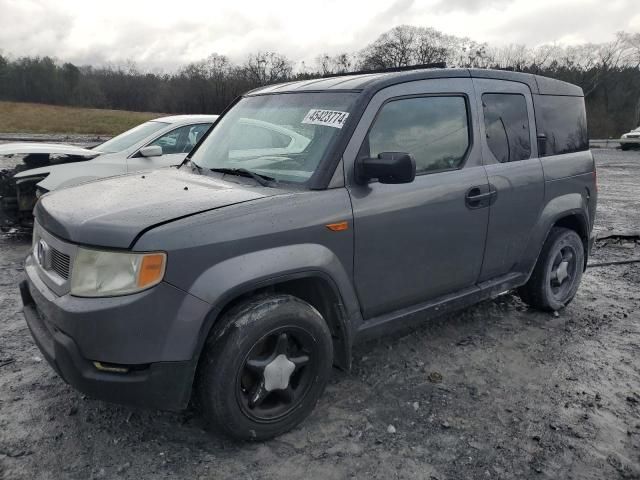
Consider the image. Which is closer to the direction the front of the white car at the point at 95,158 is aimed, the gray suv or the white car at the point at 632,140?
the gray suv

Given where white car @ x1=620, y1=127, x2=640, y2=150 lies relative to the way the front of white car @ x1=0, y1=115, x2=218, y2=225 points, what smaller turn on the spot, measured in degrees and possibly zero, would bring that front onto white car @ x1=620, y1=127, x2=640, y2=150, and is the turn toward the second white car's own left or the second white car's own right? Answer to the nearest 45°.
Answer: approximately 180°

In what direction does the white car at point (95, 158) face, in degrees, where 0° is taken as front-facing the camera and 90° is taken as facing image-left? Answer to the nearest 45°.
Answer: approximately 45°

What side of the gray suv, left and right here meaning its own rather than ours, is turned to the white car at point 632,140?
back

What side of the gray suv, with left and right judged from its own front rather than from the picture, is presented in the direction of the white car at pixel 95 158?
right

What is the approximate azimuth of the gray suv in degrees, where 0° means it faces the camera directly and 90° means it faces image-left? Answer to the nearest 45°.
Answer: approximately 45°
